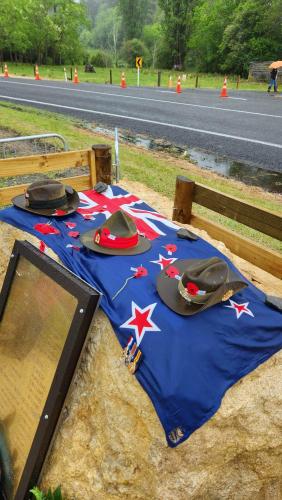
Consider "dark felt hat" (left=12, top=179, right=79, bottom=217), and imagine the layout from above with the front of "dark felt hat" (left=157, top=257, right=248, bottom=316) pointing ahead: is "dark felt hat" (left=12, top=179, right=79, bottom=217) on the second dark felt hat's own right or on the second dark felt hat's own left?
on the second dark felt hat's own right

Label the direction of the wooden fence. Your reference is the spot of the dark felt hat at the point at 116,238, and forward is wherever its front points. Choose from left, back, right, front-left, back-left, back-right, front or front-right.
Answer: back

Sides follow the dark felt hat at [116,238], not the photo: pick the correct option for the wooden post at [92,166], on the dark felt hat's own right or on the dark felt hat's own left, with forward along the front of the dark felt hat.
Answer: on the dark felt hat's own right

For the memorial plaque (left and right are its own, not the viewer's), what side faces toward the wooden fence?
back

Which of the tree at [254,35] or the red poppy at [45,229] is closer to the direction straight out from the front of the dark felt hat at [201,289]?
the red poppy

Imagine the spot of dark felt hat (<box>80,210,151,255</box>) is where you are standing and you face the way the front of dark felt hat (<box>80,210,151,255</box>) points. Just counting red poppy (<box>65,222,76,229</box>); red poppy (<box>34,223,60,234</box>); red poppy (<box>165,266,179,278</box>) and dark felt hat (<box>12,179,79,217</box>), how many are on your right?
3

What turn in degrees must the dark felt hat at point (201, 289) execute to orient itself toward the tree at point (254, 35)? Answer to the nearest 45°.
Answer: approximately 135° to its right
